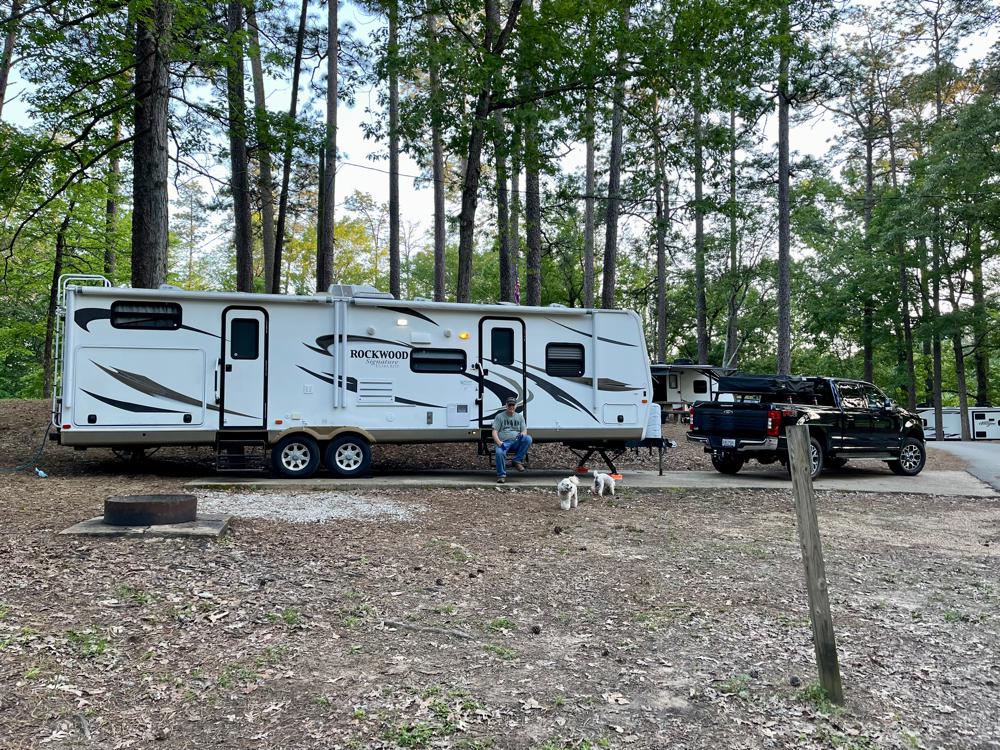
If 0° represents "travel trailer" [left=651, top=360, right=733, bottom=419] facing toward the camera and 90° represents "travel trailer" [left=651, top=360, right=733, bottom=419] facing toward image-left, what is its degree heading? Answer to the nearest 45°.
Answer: approximately 270°

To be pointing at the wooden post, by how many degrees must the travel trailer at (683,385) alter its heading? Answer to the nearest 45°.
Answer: approximately 90° to its right

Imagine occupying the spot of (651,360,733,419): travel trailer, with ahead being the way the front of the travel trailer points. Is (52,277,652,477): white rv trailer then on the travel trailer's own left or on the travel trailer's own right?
on the travel trailer's own right

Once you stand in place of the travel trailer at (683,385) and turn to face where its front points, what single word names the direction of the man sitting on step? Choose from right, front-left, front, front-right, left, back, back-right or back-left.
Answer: right

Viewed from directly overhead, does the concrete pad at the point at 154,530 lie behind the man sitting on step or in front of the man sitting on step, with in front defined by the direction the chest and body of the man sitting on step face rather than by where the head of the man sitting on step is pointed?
in front

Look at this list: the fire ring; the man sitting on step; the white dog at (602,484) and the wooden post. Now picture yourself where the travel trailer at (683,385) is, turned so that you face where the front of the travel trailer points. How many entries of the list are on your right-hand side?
4

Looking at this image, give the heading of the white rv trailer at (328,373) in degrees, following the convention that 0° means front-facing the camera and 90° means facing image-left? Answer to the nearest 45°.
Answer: approximately 270°

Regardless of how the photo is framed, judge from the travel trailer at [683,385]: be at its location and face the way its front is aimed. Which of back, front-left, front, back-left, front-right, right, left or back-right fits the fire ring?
right

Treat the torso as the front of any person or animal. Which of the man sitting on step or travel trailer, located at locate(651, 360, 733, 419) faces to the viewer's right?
the travel trailer

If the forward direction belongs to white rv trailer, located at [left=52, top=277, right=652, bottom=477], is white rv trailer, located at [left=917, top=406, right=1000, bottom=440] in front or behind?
in front

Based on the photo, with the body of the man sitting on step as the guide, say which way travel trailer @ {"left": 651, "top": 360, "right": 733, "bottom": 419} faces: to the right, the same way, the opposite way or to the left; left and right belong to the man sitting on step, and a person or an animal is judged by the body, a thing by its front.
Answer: to the left

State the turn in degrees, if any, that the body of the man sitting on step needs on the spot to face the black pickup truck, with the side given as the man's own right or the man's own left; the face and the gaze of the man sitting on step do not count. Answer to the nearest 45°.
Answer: approximately 135° to the man's own left

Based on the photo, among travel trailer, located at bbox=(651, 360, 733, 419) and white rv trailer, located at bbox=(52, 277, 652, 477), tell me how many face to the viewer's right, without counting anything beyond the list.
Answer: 2
